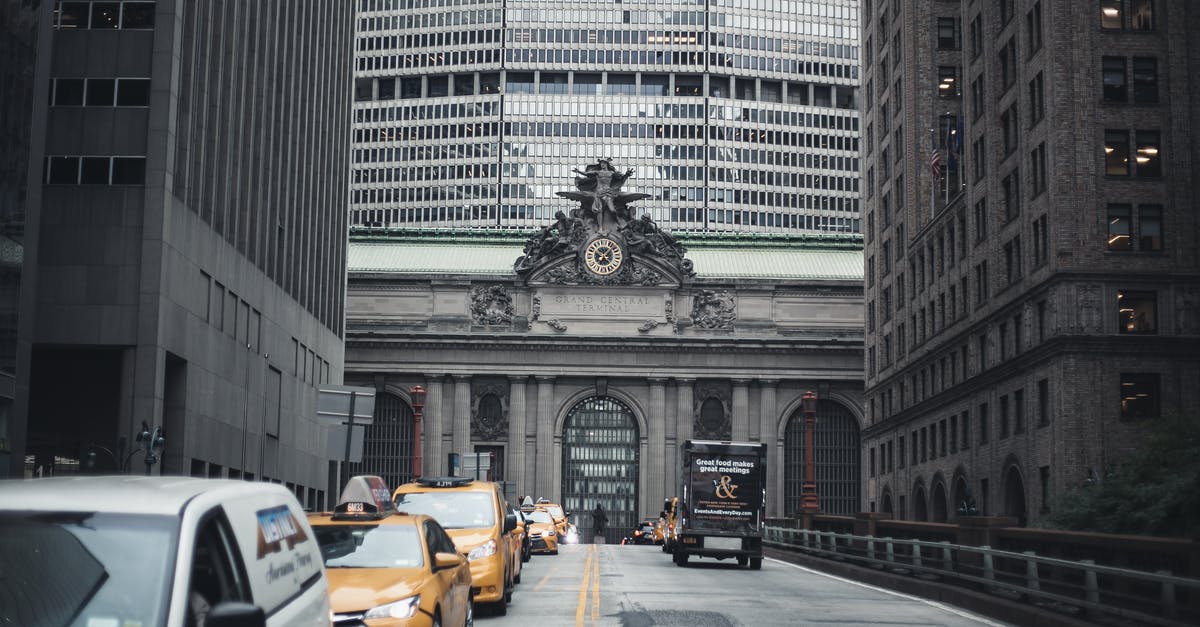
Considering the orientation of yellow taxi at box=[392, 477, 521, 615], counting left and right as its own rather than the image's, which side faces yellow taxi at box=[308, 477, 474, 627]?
front

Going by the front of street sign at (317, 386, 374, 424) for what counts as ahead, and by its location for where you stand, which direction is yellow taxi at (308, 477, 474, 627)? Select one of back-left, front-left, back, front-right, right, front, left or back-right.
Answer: back

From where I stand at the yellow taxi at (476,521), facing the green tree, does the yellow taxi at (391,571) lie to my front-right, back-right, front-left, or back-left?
back-right

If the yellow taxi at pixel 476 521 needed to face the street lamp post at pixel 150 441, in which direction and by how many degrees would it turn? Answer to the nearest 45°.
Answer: approximately 135° to its right

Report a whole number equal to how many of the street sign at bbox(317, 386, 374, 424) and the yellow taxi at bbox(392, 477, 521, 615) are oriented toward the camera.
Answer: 1

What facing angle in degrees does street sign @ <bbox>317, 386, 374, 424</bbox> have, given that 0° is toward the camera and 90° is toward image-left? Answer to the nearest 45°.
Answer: approximately 180°

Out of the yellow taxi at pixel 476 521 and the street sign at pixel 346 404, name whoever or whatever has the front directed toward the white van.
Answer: the yellow taxi

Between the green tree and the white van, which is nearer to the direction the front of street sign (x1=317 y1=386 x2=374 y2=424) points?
the green tree

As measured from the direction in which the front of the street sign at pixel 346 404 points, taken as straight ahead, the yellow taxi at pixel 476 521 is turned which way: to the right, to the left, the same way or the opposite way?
the opposite way

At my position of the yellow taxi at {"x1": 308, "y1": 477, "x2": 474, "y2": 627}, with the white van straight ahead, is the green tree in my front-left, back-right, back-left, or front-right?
back-left

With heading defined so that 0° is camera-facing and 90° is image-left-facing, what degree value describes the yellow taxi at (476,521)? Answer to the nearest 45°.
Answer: approximately 0°

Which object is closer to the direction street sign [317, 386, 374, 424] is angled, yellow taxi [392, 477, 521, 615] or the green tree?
the green tree
